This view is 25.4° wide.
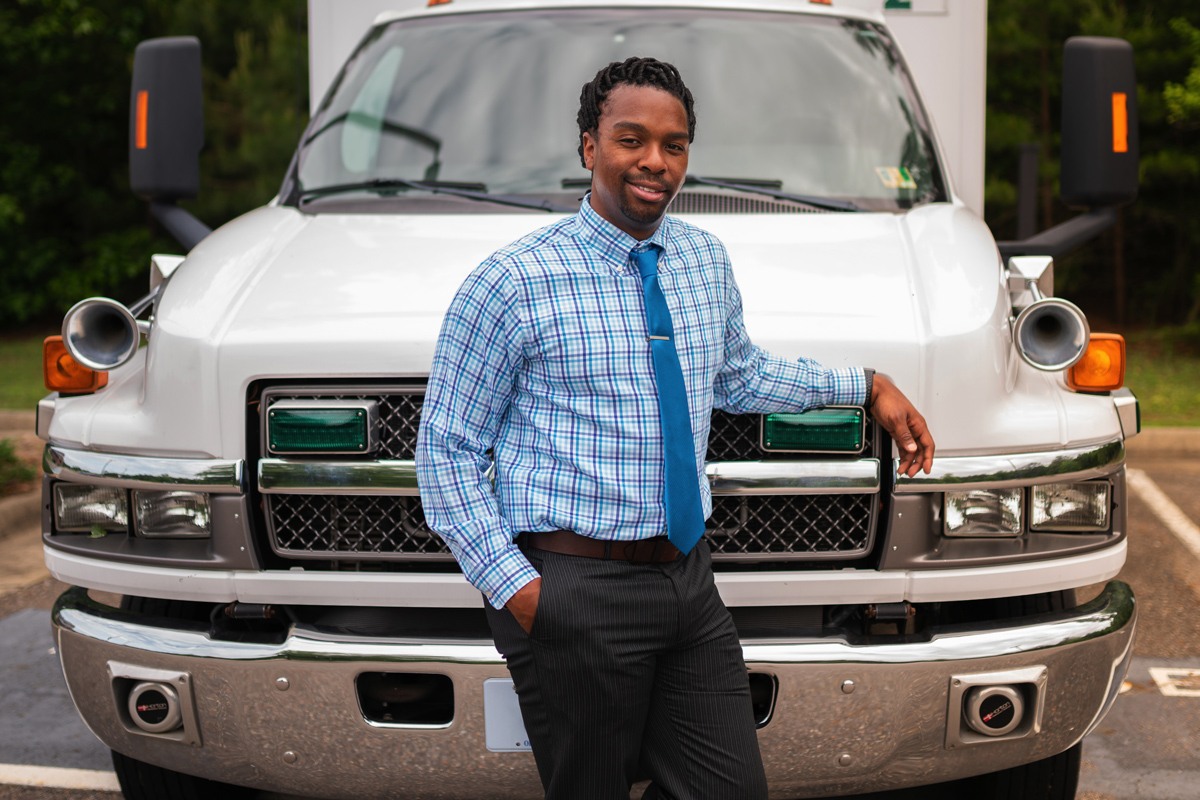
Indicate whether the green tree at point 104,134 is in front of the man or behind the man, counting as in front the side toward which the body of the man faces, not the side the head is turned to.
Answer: behind

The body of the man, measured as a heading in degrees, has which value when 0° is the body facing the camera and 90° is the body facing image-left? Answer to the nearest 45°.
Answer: approximately 315°

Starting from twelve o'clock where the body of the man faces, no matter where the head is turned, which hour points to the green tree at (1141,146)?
The green tree is roughly at 8 o'clock from the man.
